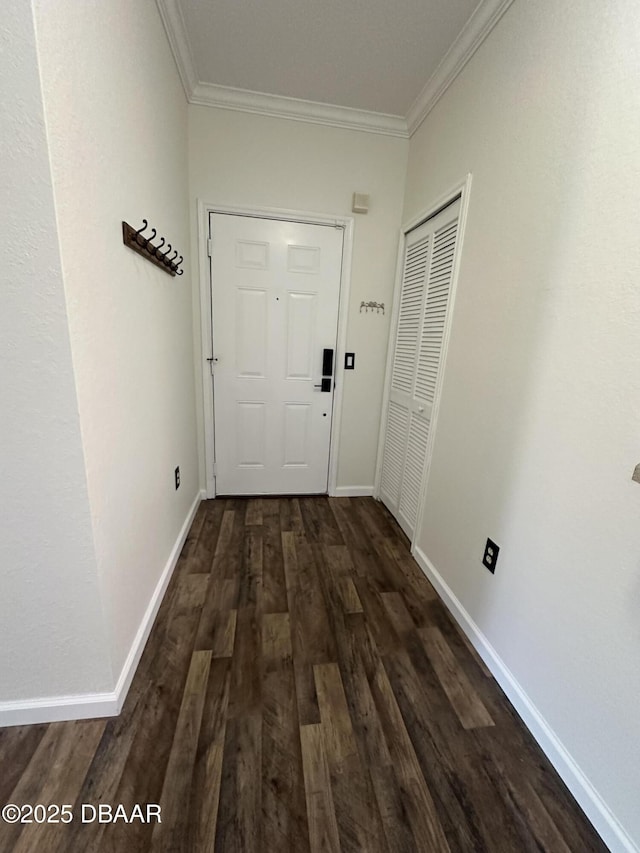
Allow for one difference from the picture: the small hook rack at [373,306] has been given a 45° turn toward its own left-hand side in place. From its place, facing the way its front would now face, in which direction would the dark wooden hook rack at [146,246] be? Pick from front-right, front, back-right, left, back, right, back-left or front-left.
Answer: right

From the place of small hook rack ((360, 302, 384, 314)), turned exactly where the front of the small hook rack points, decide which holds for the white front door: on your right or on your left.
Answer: on your right

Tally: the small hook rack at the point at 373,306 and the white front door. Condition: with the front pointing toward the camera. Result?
2

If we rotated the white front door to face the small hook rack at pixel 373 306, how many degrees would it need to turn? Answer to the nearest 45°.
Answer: approximately 90° to its left

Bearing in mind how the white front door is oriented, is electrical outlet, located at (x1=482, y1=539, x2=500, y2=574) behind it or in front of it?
in front

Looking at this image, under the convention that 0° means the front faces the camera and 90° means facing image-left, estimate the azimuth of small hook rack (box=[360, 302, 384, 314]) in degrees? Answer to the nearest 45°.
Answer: approximately 0°

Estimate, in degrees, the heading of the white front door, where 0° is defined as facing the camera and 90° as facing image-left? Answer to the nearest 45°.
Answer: approximately 0°

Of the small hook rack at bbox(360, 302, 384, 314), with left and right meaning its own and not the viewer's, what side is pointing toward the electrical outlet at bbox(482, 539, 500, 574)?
front

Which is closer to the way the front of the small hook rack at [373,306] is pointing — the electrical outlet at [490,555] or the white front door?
the electrical outlet
